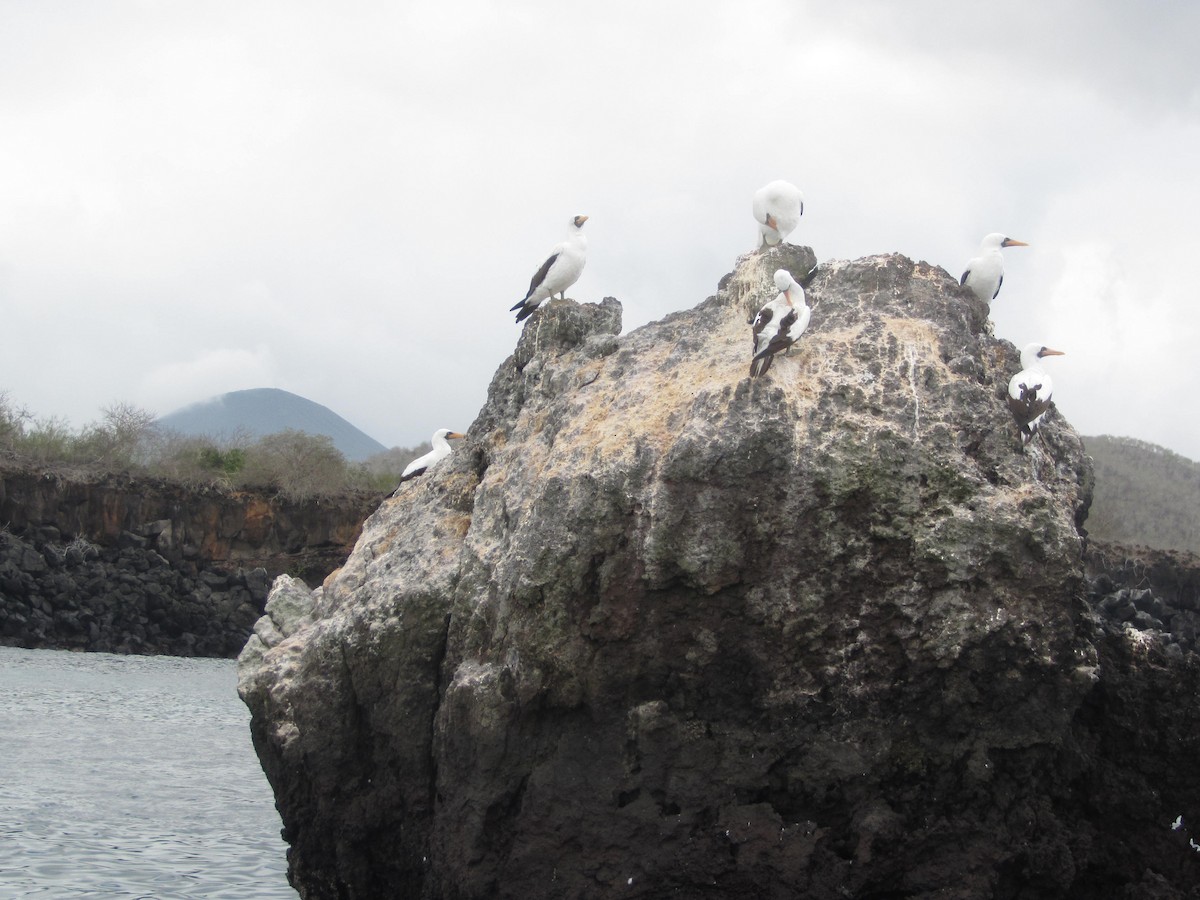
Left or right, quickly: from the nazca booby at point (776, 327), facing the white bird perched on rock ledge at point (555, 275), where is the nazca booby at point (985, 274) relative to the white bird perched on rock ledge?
right

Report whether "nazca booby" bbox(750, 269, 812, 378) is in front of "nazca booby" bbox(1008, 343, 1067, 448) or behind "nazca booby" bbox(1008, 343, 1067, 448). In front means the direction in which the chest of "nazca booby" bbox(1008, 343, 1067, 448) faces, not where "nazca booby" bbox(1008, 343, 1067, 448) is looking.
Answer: behind

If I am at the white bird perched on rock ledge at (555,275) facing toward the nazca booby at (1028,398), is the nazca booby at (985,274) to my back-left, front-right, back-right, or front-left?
front-left
